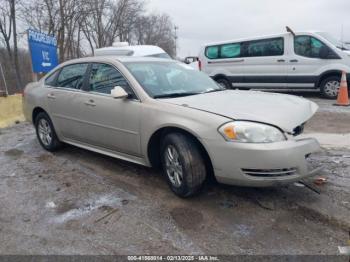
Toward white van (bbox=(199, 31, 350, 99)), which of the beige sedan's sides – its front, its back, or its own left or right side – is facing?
left

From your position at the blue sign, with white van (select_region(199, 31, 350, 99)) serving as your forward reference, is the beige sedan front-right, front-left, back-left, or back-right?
front-right

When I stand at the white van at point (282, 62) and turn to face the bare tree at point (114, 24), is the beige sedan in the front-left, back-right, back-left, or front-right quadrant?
back-left

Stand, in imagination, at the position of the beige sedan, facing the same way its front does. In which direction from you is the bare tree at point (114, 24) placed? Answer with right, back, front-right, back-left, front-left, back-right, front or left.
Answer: back-left

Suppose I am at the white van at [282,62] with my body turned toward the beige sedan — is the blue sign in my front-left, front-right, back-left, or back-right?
front-right

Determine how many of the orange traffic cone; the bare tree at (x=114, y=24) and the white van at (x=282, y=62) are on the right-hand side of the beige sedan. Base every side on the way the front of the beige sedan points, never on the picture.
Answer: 0

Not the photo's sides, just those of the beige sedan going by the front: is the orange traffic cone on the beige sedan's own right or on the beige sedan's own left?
on the beige sedan's own left

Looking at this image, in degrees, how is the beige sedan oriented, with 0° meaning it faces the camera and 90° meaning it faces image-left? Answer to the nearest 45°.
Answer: approximately 315°

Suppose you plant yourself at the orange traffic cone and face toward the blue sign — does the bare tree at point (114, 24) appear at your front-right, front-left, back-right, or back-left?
front-right

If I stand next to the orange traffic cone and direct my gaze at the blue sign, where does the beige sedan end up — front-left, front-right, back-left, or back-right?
front-left

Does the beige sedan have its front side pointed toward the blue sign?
no
